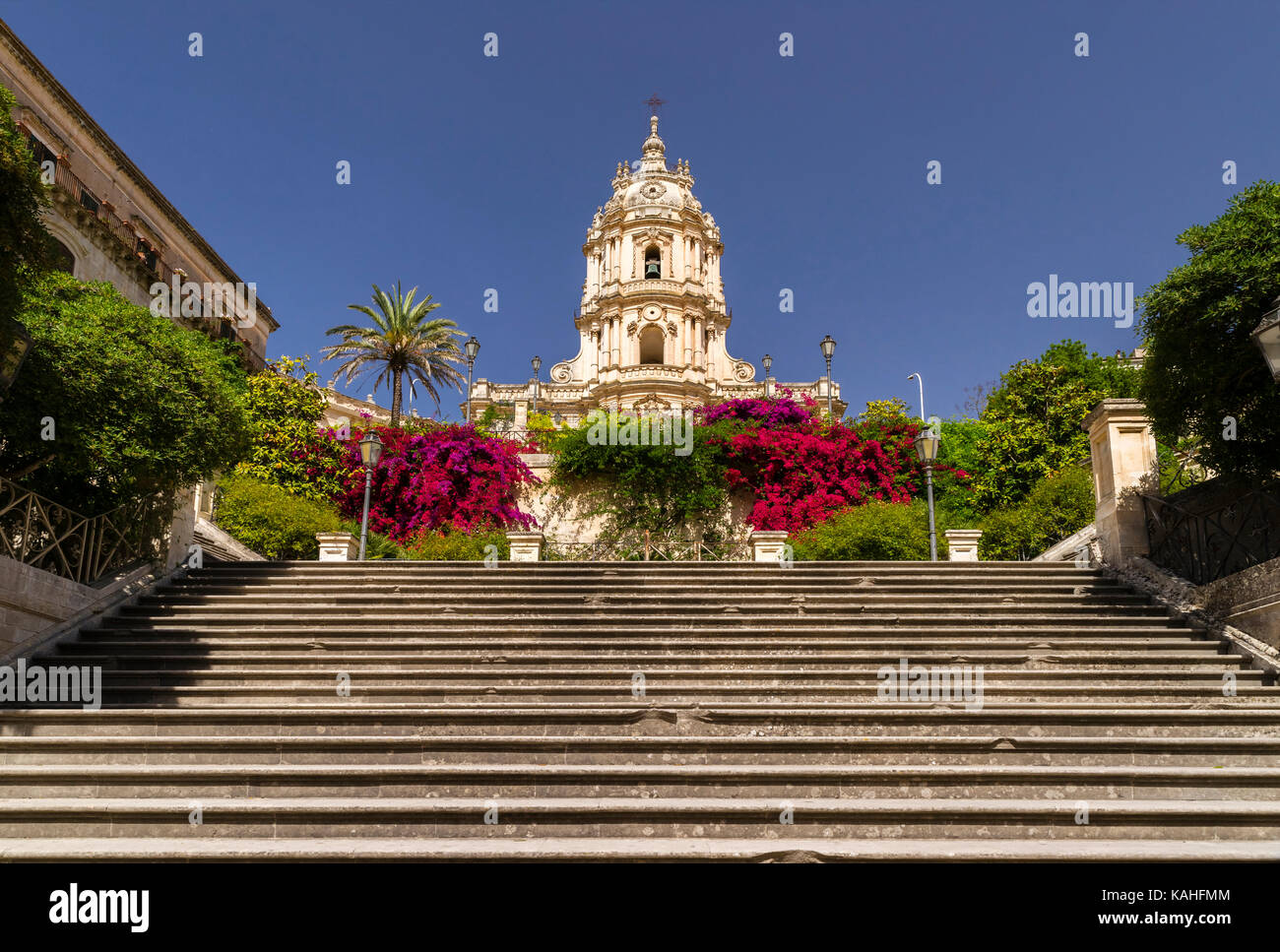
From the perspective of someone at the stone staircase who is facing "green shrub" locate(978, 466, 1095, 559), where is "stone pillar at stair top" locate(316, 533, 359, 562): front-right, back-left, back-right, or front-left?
front-left

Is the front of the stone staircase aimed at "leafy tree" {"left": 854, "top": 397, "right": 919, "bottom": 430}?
no

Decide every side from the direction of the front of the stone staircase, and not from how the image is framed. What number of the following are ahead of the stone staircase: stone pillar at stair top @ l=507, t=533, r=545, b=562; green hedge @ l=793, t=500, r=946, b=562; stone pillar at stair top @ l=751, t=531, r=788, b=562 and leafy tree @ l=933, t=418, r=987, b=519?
0

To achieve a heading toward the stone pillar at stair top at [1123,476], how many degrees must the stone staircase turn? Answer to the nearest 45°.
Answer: approximately 135° to its left

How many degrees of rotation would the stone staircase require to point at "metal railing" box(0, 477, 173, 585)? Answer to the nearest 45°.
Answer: approximately 135° to its right

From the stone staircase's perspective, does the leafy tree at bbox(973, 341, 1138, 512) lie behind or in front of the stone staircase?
behind

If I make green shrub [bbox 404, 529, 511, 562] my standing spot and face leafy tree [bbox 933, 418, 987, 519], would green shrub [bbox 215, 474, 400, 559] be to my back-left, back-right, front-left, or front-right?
back-left

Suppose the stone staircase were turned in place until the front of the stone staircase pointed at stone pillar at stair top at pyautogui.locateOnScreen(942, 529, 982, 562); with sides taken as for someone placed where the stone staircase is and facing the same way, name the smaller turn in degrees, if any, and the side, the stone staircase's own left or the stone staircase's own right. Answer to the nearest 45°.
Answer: approximately 135° to the stone staircase's own left

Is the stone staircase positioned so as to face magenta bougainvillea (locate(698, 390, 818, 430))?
no

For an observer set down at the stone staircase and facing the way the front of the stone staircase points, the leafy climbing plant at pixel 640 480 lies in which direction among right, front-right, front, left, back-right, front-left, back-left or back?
back

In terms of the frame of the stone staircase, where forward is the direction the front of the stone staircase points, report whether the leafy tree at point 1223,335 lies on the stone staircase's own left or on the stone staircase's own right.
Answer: on the stone staircase's own left

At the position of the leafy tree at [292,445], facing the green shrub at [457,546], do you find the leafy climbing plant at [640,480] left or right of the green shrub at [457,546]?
left

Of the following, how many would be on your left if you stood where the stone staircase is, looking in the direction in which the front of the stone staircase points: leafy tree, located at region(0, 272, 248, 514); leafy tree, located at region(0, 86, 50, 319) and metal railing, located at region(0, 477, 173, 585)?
0

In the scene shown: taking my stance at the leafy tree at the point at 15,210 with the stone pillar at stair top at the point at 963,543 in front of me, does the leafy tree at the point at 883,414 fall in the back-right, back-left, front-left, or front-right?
front-left

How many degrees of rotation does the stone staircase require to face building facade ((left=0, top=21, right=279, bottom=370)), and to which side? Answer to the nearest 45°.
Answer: approximately 135° to its right

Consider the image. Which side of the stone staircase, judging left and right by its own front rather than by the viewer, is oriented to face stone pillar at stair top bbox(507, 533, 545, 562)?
back

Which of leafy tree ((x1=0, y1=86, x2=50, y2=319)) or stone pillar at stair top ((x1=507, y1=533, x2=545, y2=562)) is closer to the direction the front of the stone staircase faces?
the leafy tree

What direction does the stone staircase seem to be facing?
toward the camera

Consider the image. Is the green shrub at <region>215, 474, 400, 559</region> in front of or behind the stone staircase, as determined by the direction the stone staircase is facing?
behind

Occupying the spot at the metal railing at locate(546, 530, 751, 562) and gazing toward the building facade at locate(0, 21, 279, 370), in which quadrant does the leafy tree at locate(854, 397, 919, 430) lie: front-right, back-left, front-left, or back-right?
back-right
